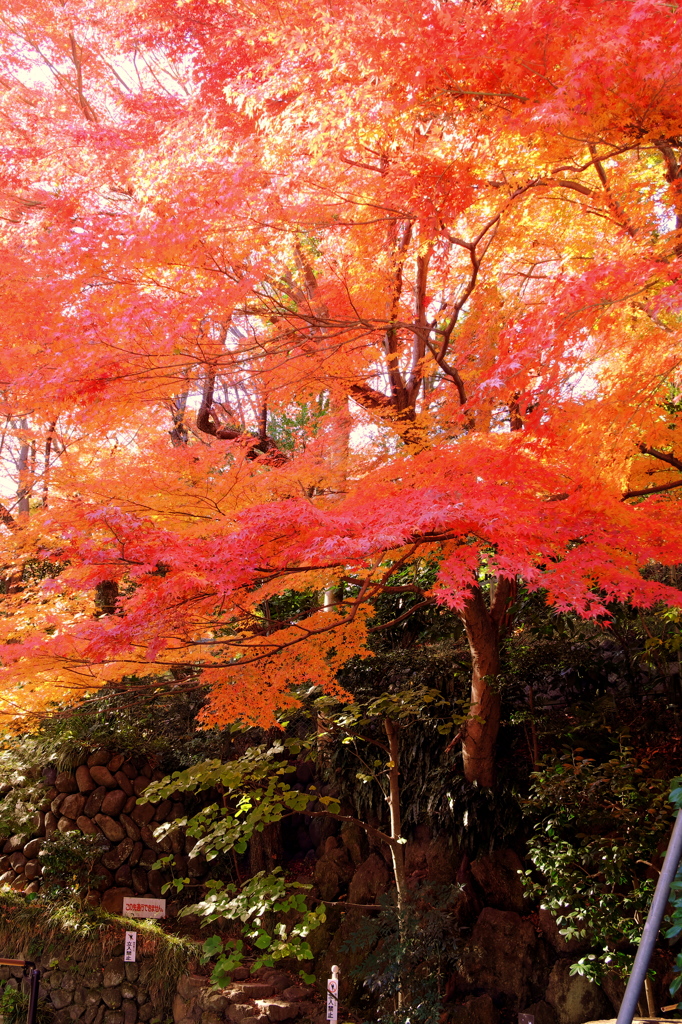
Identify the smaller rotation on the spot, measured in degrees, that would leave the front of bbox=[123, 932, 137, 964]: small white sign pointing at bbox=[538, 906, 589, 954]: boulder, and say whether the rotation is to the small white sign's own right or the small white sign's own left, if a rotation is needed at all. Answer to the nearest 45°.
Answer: approximately 45° to the small white sign's own left

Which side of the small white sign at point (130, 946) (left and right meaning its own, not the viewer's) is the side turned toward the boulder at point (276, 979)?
left

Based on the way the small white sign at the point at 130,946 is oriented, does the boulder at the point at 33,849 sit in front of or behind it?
behind

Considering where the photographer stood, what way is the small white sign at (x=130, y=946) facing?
facing the viewer

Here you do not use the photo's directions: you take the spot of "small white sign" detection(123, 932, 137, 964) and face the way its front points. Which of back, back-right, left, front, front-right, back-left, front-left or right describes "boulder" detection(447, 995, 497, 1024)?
front-left

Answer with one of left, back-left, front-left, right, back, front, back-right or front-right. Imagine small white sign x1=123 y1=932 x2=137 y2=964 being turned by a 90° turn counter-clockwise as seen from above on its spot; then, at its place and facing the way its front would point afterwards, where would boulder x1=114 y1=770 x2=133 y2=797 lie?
left

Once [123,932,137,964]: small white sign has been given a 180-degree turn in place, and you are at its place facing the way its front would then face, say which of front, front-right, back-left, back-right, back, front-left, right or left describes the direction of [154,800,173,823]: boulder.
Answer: front

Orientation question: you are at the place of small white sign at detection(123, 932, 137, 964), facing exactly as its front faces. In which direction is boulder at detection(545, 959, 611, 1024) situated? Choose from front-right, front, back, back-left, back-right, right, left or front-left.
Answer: front-left

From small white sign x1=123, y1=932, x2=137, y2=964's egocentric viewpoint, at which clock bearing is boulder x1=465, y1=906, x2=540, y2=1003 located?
The boulder is roughly at 10 o'clock from the small white sign.

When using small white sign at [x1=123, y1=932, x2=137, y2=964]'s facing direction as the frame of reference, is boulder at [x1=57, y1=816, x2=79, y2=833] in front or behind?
behind

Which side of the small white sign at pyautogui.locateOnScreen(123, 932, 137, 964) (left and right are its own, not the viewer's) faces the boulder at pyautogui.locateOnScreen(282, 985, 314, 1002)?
left

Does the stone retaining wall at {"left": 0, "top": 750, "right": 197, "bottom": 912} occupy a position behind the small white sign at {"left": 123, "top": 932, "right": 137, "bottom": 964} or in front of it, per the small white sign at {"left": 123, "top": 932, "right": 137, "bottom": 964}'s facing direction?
behind
